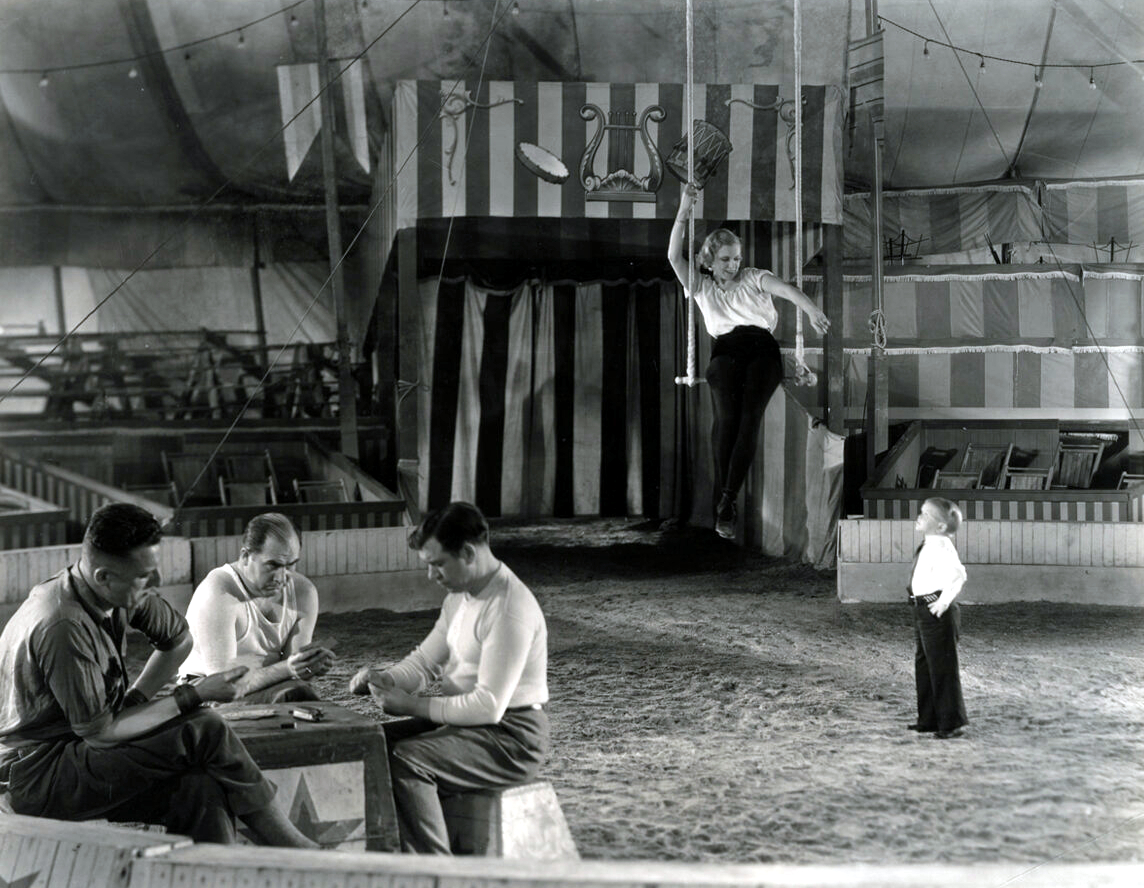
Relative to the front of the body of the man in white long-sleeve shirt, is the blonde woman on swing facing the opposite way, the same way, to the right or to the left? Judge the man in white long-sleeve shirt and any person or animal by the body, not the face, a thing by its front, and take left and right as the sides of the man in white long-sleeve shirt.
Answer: to the left

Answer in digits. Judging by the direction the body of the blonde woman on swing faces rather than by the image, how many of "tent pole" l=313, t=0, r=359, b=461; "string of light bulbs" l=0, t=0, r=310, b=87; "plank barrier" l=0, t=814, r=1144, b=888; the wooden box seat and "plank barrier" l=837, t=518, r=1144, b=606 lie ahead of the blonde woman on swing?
2

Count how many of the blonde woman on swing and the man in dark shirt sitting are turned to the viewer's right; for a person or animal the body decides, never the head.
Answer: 1

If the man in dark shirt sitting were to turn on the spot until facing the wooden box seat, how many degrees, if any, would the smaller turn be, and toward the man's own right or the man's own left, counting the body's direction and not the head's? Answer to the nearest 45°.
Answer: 0° — they already face it

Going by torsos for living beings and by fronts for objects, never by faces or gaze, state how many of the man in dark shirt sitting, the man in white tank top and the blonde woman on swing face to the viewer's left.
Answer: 0

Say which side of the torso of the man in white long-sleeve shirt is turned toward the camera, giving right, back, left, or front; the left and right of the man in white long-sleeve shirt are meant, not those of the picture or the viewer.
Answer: left

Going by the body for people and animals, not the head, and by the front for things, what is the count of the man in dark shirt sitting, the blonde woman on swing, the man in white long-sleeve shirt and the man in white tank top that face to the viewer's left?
1

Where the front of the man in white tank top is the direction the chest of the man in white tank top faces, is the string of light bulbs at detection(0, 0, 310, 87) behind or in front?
behind

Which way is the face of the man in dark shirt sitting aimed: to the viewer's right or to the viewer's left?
to the viewer's right

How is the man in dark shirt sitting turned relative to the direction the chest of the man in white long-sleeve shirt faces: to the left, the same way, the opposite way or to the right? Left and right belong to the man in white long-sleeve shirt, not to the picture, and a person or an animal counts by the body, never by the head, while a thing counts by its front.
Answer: the opposite way

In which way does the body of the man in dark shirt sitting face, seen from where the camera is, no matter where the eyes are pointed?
to the viewer's right
